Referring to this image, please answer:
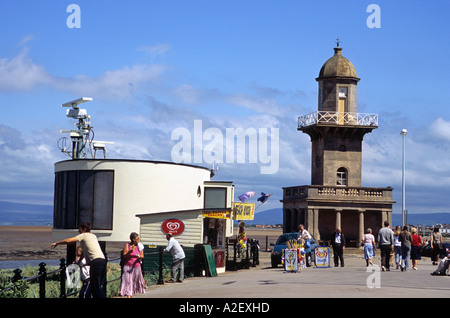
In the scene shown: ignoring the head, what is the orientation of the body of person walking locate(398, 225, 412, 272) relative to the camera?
away from the camera

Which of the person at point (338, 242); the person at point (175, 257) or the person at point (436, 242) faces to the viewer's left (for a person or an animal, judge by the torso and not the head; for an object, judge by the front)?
the person at point (175, 257)

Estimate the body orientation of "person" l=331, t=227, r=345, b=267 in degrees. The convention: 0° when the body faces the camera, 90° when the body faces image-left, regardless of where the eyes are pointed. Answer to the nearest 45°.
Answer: approximately 0°

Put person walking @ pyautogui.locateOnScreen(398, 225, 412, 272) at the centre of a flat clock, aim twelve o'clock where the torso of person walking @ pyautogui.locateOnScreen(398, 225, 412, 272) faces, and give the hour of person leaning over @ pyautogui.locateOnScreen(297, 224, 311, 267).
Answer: person leaning over @ pyautogui.locateOnScreen(297, 224, 311, 267) is roughly at 10 o'clock from person walking @ pyautogui.locateOnScreen(398, 225, 412, 272).

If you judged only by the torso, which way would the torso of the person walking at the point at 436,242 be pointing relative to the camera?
away from the camera

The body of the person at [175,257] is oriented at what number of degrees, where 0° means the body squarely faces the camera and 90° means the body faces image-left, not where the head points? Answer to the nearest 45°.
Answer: approximately 90°

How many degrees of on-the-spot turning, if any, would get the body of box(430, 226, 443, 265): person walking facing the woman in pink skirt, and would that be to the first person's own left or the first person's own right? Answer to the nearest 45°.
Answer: approximately 135° to the first person's own left
